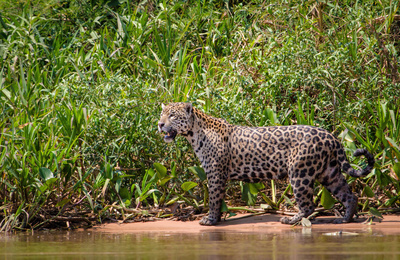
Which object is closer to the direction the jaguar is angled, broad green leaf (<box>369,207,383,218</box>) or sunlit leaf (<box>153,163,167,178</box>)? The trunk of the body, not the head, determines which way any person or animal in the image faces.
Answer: the sunlit leaf

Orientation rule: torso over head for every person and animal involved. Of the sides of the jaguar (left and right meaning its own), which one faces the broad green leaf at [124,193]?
front

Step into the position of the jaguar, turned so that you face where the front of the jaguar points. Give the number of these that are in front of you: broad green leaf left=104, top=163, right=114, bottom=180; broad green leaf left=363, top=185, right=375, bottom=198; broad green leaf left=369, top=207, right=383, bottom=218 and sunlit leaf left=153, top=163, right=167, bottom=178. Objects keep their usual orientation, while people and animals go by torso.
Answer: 2

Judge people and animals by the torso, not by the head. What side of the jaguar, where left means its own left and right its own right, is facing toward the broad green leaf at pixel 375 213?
back

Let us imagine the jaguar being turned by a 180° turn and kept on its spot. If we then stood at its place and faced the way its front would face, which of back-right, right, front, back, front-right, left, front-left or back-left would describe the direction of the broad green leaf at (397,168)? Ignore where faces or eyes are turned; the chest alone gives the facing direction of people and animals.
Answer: front

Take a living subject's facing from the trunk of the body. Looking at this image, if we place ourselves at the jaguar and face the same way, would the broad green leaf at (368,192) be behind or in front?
behind

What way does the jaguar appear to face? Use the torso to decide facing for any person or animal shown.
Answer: to the viewer's left
